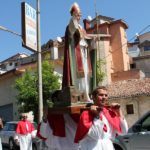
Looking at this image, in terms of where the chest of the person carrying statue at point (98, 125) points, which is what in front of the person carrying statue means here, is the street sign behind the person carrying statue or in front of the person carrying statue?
behind

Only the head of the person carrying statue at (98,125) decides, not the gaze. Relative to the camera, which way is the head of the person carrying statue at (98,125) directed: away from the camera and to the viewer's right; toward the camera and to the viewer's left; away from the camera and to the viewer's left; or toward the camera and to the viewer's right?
toward the camera and to the viewer's right

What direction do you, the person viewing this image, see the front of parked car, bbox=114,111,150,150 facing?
facing to the left of the viewer

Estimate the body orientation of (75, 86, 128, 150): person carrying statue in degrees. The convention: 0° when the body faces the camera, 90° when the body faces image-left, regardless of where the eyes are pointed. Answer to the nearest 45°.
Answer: approximately 315°

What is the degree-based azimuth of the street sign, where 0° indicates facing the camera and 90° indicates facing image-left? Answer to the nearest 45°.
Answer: approximately 315°

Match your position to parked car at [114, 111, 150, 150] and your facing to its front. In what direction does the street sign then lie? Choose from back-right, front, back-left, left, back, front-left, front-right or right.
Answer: front-right

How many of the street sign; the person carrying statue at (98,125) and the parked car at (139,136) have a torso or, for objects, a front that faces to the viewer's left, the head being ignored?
1
